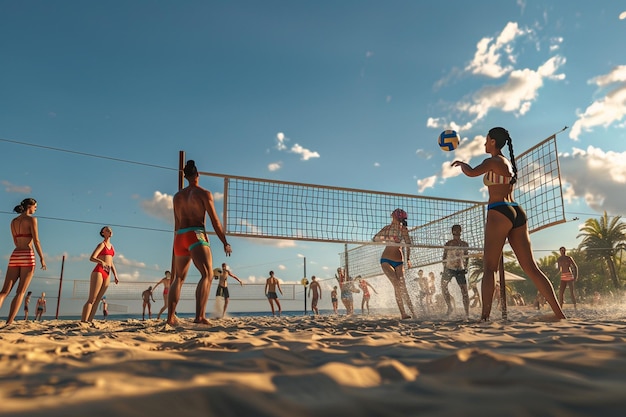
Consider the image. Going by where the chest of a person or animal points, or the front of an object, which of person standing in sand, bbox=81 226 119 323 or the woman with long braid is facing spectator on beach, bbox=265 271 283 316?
the woman with long braid

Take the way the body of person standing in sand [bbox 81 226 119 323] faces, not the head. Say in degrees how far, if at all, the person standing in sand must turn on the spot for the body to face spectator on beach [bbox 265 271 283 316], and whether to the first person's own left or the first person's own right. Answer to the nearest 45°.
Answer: approximately 90° to the first person's own left

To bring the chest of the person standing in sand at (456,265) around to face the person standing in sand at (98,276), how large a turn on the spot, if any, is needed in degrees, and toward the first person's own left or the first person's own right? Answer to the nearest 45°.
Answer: approximately 45° to the first person's own right

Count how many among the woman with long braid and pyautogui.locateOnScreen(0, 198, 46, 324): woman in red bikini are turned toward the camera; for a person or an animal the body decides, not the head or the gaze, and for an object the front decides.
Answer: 0

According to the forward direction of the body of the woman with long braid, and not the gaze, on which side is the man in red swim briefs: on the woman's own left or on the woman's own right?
on the woman's own left

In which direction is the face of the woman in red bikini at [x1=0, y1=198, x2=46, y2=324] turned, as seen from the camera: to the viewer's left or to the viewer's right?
to the viewer's right

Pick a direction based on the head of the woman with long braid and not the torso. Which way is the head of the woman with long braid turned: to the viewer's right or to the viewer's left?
to the viewer's left

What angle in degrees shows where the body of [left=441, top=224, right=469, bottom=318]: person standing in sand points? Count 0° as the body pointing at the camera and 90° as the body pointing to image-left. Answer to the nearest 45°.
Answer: approximately 0°

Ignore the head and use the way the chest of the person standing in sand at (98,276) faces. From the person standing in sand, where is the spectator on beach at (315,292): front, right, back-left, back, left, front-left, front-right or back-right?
left

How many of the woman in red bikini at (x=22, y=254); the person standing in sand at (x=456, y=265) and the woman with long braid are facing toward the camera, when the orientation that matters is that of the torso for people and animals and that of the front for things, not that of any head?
1

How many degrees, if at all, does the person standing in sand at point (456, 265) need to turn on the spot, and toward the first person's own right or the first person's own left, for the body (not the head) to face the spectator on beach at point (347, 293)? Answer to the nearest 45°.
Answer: approximately 135° to the first person's own right

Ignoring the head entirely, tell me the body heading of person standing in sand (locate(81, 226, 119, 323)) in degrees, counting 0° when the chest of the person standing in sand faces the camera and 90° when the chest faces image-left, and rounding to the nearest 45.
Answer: approximately 315°

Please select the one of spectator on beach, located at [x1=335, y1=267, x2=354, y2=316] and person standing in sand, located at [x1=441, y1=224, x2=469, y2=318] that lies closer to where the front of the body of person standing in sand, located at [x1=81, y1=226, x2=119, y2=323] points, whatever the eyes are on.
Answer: the person standing in sand
